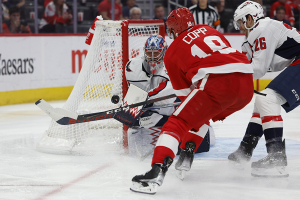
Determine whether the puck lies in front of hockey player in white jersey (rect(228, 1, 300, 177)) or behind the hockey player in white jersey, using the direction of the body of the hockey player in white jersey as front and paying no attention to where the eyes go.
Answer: in front

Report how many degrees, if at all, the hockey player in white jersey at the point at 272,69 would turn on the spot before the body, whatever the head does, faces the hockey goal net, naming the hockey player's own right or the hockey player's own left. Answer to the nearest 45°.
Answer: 0° — they already face it

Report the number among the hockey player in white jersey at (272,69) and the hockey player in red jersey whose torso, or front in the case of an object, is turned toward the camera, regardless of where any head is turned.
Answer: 0

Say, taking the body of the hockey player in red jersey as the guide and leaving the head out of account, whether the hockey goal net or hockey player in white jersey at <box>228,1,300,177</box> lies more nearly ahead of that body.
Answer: the hockey goal net

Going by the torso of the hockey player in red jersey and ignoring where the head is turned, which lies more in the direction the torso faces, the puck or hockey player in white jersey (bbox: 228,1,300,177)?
the puck

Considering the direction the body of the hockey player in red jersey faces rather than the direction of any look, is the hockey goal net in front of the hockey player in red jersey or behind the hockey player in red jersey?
in front

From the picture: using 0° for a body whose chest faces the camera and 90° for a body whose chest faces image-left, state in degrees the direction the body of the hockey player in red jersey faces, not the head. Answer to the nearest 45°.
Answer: approximately 135°

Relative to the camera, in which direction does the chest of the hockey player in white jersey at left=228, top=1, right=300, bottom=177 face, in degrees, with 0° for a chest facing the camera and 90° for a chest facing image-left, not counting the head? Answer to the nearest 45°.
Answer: approximately 90°

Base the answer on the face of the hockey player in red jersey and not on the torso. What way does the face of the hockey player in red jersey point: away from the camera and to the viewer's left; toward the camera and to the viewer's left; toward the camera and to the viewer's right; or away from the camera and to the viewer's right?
away from the camera and to the viewer's left

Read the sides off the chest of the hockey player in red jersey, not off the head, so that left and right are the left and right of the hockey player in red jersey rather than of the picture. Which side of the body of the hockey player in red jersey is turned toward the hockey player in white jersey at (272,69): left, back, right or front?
right

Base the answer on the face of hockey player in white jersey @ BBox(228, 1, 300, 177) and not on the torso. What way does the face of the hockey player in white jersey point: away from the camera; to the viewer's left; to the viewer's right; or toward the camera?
to the viewer's left
